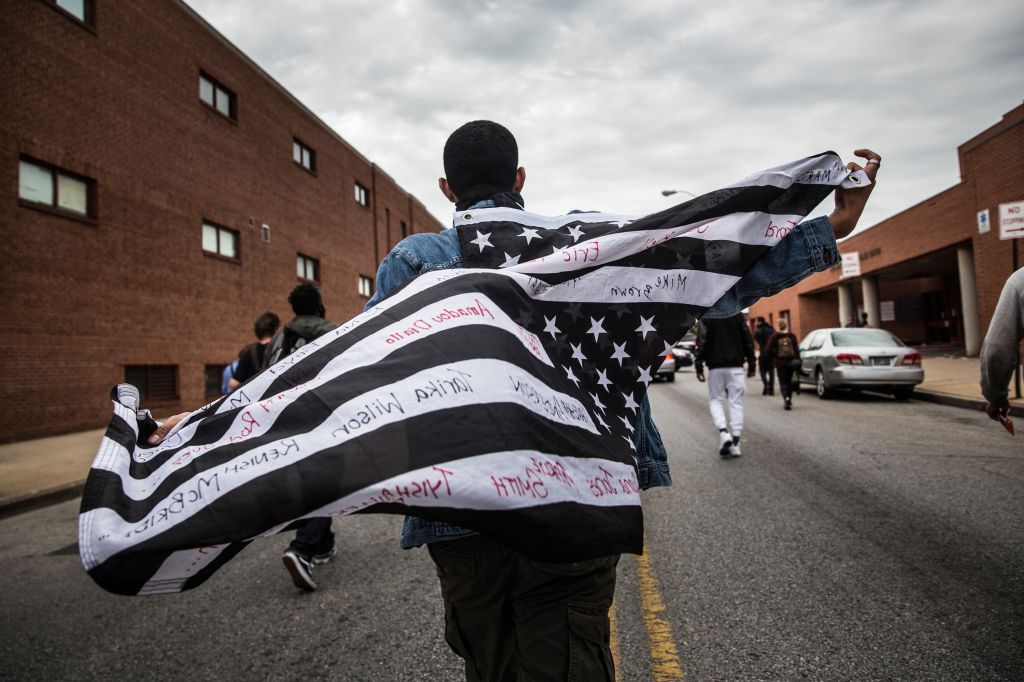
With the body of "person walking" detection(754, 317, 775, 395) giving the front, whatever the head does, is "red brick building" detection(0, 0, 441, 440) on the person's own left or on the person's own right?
on the person's own left

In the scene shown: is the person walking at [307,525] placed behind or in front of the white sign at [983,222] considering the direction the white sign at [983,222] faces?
in front

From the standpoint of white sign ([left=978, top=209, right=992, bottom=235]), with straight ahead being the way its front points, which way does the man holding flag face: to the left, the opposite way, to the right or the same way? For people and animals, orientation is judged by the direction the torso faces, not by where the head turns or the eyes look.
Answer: to the right

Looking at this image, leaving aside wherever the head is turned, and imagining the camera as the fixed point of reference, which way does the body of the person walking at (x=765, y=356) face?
away from the camera

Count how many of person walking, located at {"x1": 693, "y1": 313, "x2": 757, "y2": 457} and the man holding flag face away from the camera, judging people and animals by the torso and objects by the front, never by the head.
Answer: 2

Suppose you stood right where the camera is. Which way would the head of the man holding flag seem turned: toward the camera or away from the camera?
away from the camera

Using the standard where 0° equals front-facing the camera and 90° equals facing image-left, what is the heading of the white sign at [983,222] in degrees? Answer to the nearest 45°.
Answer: approximately 45°

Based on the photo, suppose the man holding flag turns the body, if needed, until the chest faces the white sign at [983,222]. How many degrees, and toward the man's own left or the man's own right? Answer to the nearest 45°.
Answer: approximately 45° to the man's own right

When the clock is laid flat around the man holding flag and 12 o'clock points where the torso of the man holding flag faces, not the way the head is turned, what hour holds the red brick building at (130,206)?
The red brick building is roughly at 11 o'clock from the man holding flag.

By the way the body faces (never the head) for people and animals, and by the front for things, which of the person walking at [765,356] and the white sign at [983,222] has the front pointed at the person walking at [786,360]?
the white sign

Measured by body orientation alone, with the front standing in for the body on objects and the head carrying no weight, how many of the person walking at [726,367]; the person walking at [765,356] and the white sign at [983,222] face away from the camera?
2

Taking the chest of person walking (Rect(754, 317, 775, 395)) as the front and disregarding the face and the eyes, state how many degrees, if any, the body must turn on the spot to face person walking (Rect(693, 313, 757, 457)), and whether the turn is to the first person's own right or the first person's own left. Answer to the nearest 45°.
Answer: approximately 180°

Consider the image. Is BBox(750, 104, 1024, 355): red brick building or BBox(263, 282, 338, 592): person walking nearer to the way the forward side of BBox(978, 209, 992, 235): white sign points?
the person walking

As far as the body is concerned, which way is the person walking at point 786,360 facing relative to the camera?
away from the camera

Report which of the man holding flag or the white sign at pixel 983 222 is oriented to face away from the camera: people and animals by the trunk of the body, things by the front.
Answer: the man holding flag
